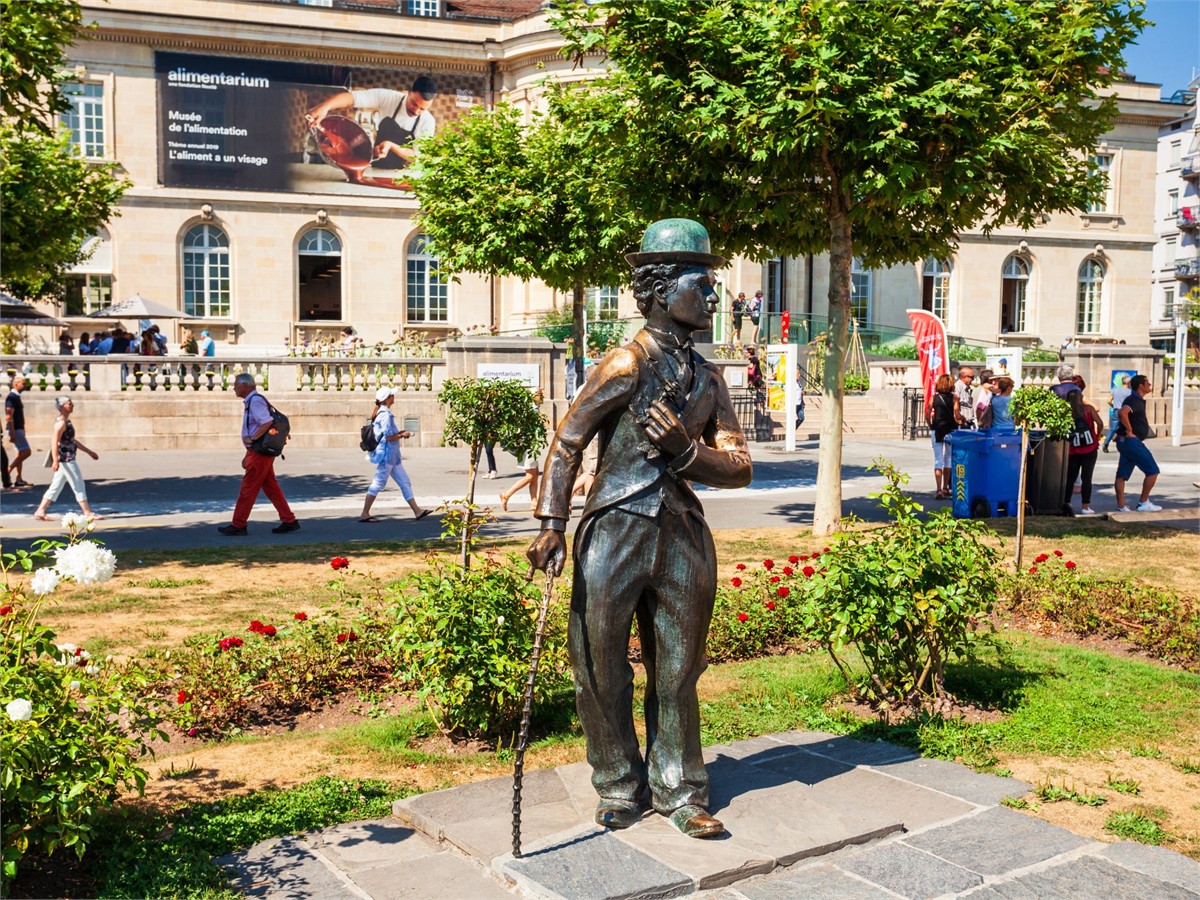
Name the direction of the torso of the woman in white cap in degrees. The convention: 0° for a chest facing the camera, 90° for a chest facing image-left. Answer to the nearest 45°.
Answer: approximately 270°

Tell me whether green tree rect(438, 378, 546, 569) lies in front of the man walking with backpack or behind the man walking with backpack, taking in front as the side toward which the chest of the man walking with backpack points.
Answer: behind

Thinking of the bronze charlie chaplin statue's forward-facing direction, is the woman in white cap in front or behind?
behind

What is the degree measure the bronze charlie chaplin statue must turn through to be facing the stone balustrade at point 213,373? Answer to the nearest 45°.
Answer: approximately 180°

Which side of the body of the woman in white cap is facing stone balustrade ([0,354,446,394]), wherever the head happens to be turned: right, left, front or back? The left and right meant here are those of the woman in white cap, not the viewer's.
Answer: left

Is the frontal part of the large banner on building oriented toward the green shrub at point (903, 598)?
yes

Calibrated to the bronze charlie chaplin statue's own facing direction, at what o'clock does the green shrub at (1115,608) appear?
The green shrub is roughly at 9 o'clock from the bronze charlie chaplin statue.

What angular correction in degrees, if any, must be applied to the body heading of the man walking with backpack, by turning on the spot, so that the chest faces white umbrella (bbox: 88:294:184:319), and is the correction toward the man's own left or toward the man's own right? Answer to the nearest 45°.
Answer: approximately 90° to the man's own right

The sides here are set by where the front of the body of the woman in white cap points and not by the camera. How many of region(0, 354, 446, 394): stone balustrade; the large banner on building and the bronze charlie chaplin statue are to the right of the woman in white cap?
1

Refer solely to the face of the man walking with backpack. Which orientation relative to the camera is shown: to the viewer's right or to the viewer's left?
to the viewer's left

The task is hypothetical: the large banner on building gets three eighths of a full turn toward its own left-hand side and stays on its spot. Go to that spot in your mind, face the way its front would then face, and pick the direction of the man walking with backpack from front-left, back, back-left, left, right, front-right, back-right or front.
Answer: back-right

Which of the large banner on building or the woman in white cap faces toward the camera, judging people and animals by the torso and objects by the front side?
the large banner on building

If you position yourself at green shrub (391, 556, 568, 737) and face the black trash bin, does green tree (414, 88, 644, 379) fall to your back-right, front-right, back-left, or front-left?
front-left

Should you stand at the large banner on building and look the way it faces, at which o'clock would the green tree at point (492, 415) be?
The green tree is roughly at 12 o'clock from the large banner on building.

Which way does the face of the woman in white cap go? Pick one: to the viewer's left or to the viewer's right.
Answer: to the viewer's right

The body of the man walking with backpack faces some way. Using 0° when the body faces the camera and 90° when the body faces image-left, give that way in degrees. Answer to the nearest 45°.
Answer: approximately 90°

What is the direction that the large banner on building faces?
toward the camera

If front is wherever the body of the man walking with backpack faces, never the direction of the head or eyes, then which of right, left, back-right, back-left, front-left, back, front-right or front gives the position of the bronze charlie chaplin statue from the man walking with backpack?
left
